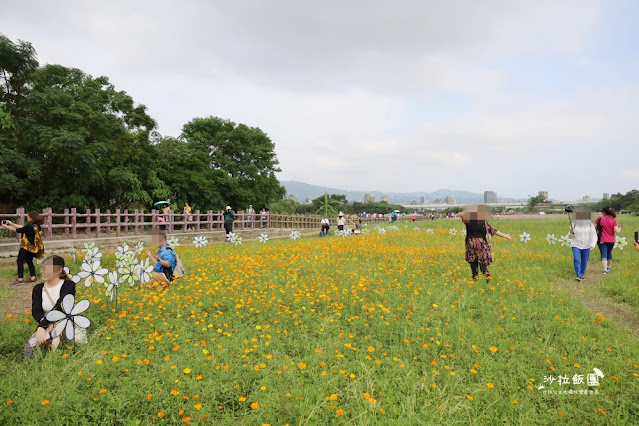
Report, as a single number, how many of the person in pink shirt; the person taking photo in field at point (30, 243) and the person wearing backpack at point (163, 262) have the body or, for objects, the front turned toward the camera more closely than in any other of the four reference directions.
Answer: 0

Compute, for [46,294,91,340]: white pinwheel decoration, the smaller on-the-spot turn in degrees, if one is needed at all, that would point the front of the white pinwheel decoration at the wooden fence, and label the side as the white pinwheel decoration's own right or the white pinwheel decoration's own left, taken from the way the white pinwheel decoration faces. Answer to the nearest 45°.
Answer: approximately 180°

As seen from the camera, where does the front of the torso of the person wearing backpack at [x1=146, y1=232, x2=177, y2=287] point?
to the viewer's left

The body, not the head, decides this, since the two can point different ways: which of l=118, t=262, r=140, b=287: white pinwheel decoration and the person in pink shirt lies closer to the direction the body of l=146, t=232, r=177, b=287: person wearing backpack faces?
the white pinwheel decoration

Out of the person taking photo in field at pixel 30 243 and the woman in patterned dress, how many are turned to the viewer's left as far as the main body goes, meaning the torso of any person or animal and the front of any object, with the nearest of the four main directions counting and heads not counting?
1

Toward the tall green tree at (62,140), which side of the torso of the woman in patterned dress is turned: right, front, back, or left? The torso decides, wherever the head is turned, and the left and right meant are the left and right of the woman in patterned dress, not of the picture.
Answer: right

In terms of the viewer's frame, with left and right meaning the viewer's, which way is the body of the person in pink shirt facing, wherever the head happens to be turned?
facing away from the viewer

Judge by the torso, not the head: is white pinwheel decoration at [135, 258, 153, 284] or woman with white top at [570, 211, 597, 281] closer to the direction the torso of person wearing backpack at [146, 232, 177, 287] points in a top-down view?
the white pinwheel decoration

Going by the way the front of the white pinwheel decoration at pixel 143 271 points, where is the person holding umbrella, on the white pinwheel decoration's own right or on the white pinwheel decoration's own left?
on the white pinwheel decoration's own left

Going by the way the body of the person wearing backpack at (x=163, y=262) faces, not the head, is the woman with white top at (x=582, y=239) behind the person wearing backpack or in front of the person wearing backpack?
behind

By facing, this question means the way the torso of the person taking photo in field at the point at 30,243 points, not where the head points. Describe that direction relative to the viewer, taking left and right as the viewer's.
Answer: facing to the left of the viewer
